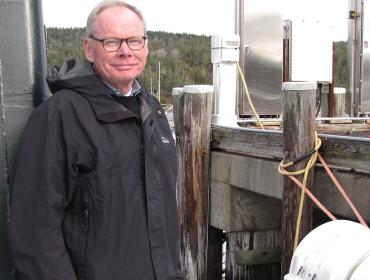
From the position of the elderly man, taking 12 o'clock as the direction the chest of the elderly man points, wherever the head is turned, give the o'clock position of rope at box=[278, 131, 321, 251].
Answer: The rope is roughly at 9 o'clock from the elderly man.

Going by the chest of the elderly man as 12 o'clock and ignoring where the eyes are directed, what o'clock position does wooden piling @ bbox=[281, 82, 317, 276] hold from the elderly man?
The wooden piling is roughly at 9 o'clock from the elderly man.

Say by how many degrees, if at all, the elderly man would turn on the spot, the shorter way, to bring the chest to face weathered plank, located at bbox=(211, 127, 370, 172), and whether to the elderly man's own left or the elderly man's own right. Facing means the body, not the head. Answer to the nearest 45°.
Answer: approximately 90° to the elderly man's own left

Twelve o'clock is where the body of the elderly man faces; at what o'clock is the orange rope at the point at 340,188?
The orange rope is roughly at 9 o'clock from the elderly man.

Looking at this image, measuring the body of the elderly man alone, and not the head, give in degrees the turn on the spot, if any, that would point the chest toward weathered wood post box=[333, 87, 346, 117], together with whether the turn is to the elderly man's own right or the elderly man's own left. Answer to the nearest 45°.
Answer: approximately 90° to the elderly man's own left

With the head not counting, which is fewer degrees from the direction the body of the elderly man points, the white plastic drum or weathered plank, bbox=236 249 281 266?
the white plastic drum

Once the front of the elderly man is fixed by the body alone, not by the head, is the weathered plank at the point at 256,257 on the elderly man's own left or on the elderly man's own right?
on the elderly man's own left

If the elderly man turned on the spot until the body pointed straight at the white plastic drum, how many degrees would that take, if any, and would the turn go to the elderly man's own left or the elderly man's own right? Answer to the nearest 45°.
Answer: approximately 45° to the elderly man's own left

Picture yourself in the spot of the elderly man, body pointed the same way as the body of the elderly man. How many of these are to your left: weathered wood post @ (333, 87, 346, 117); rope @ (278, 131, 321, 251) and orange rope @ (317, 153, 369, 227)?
3

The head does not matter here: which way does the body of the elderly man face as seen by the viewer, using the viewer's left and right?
facing the viewer and to the right of the viewer

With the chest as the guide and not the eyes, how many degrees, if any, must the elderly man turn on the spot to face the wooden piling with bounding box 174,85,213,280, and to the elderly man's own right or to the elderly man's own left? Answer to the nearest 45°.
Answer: approximately 135° to the elderly man's own left
